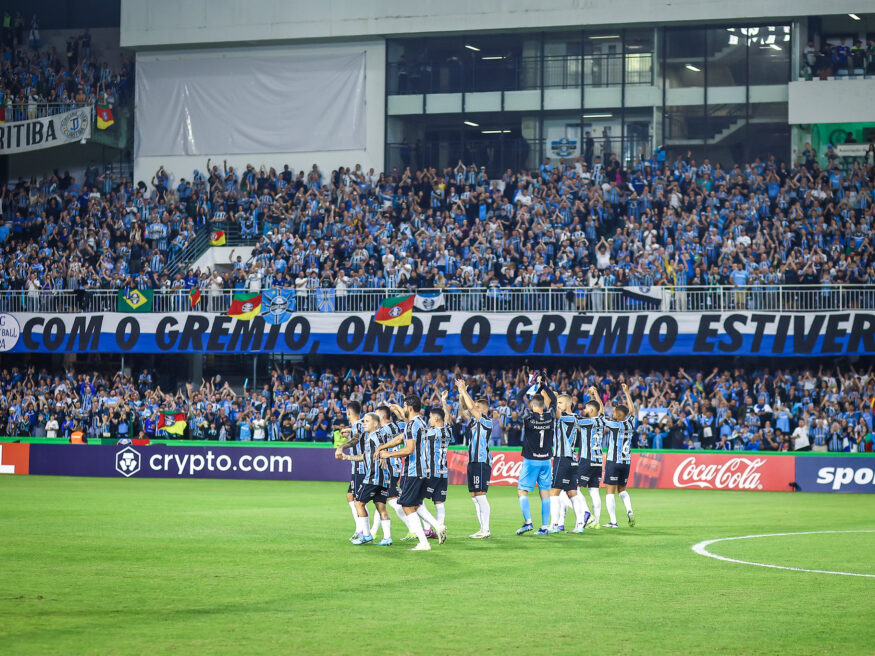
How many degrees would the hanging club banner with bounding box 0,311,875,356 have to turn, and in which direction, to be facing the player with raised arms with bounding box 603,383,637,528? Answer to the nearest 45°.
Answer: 0° — it already faces them

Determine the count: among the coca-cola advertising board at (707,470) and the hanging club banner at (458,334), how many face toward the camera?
2

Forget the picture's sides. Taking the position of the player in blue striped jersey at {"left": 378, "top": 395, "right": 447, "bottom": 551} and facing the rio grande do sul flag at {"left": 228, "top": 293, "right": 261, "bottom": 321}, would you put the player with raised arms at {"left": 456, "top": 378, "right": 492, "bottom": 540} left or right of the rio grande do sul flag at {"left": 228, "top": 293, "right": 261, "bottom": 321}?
right

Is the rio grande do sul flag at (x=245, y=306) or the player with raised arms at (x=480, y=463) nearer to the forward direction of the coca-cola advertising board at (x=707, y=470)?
the player with raised arms

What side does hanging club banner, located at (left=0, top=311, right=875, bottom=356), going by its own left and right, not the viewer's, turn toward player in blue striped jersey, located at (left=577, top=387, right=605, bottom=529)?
front

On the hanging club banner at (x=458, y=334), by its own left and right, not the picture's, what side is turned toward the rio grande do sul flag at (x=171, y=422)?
right

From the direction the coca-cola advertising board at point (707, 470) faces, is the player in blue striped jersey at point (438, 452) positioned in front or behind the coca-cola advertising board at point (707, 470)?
in front

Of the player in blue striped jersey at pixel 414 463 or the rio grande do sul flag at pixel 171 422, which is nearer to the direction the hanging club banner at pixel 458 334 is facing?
the player in blue striped jersey

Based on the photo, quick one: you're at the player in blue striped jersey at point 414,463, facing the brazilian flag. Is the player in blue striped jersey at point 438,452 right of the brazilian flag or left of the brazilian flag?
right

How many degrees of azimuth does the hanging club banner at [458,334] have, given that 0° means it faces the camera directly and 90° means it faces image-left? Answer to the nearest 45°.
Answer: approximately 0°

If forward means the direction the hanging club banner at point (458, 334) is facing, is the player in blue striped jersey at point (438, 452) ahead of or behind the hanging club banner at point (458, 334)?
ahead

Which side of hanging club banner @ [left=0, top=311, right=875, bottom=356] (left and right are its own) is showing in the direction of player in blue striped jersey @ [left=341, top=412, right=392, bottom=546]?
front

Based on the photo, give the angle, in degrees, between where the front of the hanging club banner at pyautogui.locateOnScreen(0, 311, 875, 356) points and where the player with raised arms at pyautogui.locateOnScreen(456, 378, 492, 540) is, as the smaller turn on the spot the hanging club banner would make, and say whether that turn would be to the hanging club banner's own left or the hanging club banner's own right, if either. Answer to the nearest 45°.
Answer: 0° — it already faces them

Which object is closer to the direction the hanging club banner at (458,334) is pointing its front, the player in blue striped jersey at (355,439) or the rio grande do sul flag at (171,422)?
the player in blue striped jersey
